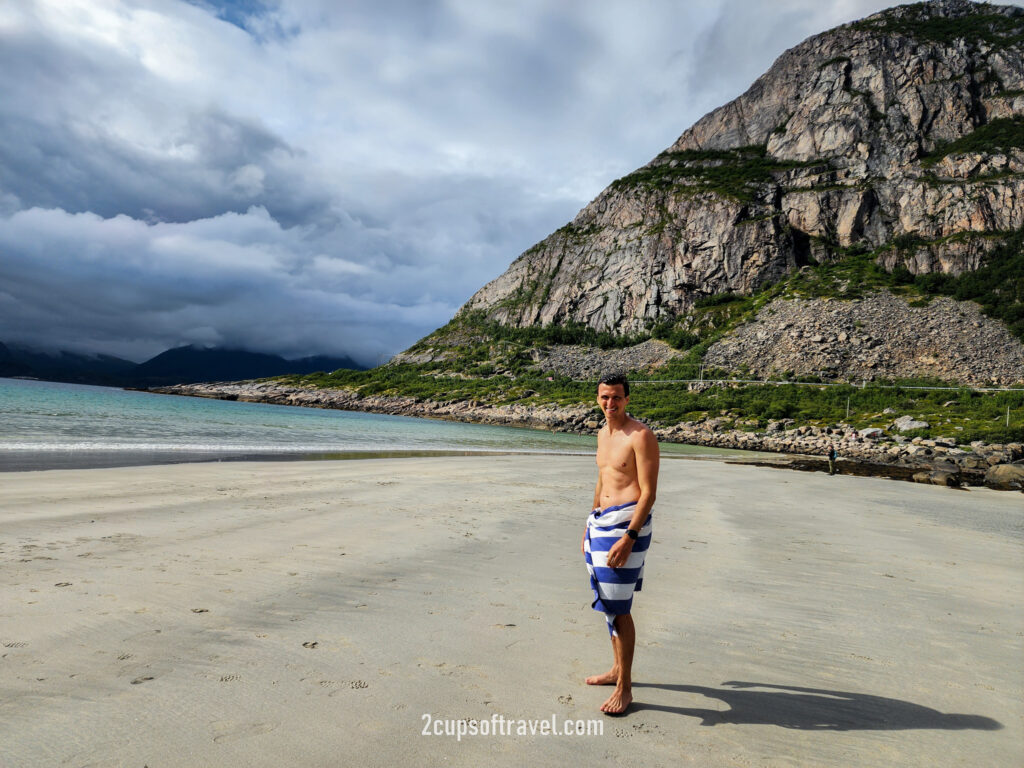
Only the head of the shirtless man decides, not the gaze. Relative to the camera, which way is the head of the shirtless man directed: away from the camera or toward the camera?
toward the camera

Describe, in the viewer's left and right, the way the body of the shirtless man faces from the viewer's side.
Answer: facing the viewer and to the left of the viewer

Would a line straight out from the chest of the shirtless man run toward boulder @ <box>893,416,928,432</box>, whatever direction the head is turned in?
no
